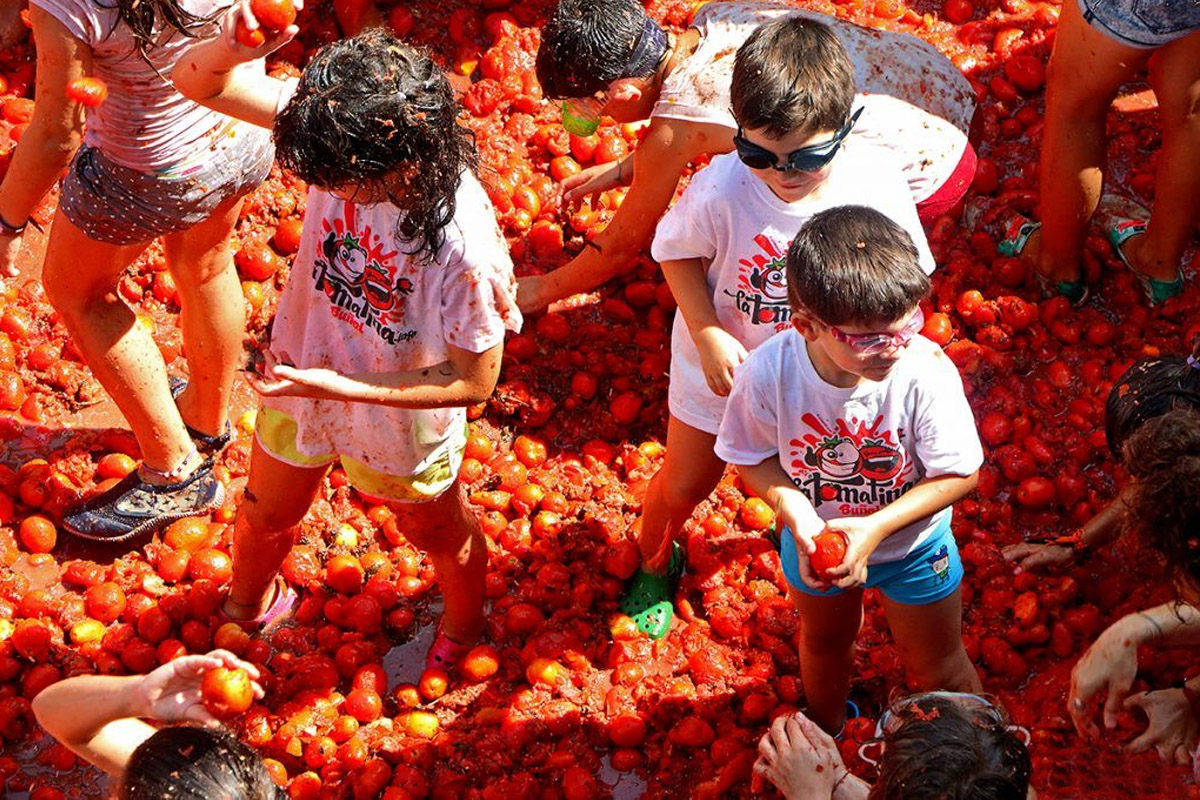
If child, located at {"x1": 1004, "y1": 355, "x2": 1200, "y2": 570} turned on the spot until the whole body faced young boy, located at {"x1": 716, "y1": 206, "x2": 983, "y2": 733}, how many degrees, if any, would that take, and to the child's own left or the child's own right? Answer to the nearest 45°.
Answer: approximately 45° to the child's own left

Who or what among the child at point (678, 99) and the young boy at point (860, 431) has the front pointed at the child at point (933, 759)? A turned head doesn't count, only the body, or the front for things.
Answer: the young boy

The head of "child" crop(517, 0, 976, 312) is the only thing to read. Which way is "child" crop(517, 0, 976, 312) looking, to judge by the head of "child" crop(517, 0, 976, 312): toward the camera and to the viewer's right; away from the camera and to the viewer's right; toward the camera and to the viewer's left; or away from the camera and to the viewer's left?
toward the camera and to the viewer's left

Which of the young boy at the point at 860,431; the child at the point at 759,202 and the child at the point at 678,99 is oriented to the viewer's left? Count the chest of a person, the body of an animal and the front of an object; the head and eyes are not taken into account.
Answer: the child at the point at 678,99

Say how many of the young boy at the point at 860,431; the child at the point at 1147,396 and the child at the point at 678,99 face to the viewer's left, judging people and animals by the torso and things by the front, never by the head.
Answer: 2

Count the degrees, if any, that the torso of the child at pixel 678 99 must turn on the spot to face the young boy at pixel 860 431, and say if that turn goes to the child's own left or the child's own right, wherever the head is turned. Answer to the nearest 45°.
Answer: approximately 90° to the child's own left

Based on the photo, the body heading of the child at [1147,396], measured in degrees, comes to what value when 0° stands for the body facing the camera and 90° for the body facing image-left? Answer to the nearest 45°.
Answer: approximately 90°

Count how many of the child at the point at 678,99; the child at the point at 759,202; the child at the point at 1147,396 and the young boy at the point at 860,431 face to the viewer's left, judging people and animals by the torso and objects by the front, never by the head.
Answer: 2
